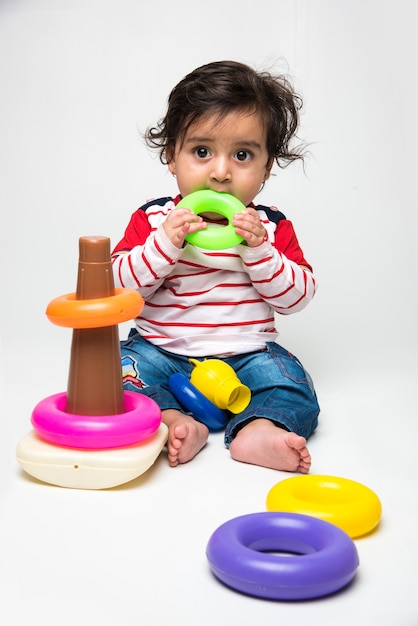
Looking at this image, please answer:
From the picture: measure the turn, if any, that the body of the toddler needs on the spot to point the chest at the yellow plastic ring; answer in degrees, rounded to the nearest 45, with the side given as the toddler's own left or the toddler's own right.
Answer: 0° — they already face it

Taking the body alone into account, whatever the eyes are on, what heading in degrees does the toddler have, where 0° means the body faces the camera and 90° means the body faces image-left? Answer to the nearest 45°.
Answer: approximately 0°

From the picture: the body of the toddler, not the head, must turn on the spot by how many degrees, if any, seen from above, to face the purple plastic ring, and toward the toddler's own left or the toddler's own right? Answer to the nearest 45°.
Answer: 0° — they already face it
